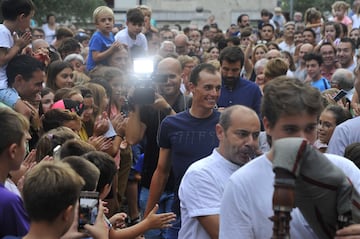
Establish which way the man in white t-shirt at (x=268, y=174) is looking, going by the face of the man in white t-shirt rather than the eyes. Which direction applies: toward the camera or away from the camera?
toward the camera

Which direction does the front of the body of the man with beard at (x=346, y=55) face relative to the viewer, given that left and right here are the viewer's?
facing the viewer and to the left of the viewer

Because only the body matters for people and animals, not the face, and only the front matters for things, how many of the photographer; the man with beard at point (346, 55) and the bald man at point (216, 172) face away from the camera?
0

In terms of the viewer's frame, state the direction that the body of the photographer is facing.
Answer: toward the camera

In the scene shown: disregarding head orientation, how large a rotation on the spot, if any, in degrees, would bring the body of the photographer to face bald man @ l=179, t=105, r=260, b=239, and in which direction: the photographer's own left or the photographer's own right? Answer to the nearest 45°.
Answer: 0° — they already face them

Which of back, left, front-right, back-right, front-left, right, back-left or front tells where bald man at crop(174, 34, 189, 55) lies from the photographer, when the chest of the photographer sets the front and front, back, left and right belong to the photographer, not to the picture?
back

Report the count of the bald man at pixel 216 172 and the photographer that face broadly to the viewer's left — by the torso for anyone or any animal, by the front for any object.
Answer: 0

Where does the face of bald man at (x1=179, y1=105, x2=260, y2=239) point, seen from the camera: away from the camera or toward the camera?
toward the camera

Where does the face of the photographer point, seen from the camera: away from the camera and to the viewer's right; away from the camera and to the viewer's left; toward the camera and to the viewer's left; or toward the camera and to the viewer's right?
toward the camera and to the viewer's left

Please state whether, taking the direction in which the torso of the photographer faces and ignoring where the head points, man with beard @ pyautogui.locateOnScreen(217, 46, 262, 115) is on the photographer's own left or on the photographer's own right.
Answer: on the photographer's own left

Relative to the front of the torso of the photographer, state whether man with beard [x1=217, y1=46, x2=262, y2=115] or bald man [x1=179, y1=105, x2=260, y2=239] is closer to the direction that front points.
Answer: the bald man

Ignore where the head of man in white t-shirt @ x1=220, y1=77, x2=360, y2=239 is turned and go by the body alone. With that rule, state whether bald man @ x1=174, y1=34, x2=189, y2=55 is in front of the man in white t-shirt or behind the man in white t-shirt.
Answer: behind

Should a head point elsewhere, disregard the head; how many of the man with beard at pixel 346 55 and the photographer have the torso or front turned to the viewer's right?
0
